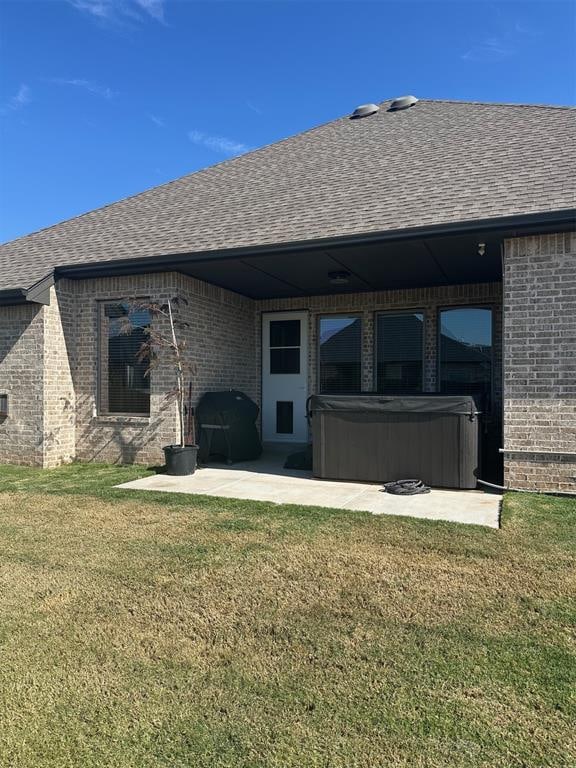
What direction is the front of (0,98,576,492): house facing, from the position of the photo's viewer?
facing away from the viewer
